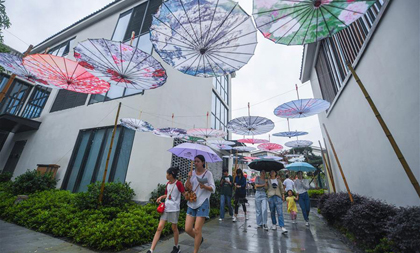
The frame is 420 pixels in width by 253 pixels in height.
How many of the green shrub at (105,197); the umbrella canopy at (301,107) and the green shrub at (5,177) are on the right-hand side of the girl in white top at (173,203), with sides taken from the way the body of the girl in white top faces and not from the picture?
2

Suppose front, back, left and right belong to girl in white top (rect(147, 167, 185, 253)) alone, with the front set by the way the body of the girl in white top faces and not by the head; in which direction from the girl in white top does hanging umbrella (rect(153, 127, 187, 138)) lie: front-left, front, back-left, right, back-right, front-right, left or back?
back-right

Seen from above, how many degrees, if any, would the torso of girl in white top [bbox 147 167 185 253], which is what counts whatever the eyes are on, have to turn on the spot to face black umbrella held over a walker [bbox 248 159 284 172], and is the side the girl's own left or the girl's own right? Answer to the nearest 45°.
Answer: approximately 180°

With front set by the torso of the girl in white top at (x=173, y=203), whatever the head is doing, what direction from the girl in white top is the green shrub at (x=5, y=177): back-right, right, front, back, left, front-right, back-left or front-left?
right

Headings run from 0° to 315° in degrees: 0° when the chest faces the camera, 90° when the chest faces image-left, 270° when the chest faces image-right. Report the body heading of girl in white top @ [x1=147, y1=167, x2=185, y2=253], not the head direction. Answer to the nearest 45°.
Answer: approximately 45°

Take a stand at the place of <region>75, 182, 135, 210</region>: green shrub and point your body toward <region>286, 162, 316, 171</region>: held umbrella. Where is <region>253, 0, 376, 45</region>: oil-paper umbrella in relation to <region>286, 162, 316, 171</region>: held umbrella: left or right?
right

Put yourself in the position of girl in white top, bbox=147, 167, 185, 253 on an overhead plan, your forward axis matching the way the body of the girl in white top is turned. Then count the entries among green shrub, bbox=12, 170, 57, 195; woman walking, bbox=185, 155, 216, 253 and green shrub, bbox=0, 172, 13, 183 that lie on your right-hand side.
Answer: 2

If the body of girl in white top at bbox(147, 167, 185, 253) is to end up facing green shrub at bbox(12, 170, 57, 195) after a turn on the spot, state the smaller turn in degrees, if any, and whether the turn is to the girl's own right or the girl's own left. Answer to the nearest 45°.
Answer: approximately 90° to the girl's own right

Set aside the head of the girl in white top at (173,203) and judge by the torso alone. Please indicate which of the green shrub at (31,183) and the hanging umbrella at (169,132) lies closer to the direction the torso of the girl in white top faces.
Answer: the green shrub

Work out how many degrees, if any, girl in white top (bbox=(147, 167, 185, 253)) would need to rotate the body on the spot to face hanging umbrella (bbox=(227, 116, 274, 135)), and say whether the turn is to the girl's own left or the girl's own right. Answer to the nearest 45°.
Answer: approximately 180°

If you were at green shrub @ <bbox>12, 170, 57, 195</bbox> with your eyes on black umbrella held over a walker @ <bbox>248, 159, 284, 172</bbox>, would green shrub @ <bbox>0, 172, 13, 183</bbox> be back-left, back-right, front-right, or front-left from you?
back-left
